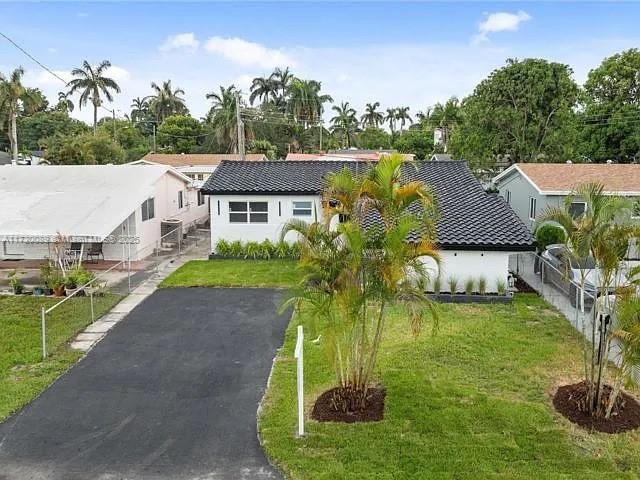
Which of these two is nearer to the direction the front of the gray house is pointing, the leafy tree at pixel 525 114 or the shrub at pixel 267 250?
the shrub

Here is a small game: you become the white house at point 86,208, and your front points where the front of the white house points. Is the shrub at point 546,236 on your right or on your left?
on your left

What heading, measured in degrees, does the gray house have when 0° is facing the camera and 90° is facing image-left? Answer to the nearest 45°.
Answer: approximately 0°

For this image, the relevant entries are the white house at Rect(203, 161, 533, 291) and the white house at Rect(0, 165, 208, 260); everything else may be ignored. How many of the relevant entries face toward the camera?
2

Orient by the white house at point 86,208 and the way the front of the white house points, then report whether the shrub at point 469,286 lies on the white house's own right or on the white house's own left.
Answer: on the white house's own left

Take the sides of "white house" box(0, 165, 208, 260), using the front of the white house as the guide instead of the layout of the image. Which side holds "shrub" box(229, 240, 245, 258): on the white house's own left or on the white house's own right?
on the white house's own left

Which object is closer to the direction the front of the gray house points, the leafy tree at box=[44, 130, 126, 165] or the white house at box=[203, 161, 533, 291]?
the white house

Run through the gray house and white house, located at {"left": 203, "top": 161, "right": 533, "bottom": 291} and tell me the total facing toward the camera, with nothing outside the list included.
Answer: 2

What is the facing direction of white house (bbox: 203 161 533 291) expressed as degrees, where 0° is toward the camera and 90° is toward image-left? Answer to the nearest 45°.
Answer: approximately 0°
